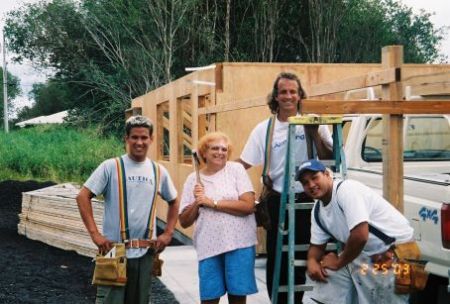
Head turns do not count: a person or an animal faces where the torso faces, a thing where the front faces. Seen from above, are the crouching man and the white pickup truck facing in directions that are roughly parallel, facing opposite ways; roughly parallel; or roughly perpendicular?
roughly perpendicular

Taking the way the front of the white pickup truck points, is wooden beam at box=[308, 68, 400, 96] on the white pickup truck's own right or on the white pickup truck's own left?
on the white pickup truck's own left

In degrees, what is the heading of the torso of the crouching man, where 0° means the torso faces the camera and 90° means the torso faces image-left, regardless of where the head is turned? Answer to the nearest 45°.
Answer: approximately 45°

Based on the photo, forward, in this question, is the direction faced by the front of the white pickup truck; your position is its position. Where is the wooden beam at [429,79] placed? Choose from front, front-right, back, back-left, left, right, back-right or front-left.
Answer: back-left

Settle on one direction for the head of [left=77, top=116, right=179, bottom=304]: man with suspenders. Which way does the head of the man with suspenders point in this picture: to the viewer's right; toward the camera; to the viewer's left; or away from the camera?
toward the camera

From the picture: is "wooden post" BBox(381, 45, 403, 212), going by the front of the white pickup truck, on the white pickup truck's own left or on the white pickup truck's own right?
on the white pickup truck's own left

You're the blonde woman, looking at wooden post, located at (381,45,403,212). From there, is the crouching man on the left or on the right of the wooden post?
right

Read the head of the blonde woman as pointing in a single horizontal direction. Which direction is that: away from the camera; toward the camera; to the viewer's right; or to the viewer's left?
toward the camera

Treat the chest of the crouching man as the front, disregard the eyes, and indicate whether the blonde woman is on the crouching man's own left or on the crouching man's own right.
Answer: on the crouching man's own right
